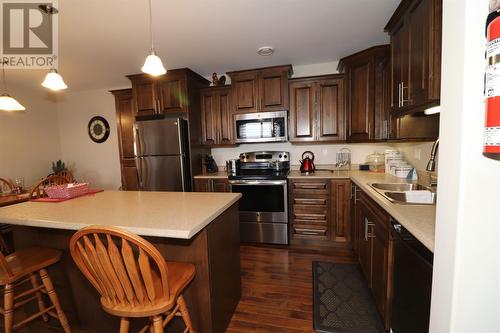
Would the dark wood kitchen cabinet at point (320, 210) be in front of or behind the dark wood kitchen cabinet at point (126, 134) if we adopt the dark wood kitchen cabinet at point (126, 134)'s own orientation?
in front

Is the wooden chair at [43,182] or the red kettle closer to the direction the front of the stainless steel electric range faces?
the wooden chair

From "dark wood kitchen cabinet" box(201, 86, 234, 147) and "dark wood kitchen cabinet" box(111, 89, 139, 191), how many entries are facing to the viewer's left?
0

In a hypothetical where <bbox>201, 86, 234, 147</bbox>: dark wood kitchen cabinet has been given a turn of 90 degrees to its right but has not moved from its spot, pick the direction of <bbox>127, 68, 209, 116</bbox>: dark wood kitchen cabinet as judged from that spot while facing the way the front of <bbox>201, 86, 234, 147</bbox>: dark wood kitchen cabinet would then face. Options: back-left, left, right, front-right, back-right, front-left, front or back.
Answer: front

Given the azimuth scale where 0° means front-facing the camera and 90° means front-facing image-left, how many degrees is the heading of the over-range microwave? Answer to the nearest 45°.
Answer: approximately 0°

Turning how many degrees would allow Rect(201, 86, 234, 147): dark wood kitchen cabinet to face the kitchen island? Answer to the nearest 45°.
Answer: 0° — it already faces it

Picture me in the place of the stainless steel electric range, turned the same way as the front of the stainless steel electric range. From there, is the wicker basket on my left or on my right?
on my right

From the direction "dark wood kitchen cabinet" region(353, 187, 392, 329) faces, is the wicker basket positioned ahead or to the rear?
ahead

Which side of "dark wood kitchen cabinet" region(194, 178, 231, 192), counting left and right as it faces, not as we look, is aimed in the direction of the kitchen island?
front

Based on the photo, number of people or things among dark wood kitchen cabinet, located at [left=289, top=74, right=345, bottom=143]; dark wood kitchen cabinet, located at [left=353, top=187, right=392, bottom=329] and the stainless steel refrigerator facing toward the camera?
2

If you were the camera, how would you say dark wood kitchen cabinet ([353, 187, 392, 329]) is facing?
facing to the left of the viewer

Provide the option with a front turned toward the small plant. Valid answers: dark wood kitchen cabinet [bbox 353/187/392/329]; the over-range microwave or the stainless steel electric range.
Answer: the dark wood kitchen cabinet

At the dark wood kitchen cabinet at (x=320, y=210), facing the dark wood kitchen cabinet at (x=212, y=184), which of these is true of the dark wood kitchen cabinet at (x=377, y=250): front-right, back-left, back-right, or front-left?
back-left
